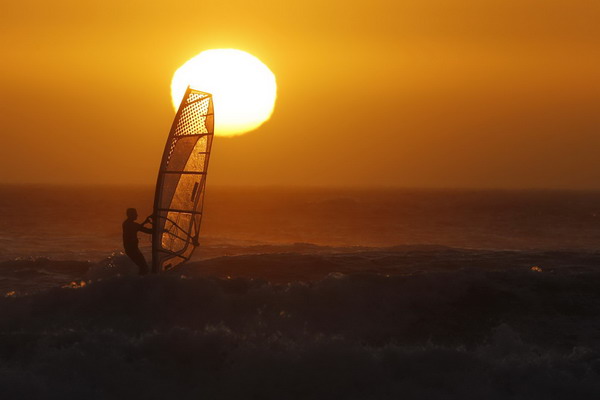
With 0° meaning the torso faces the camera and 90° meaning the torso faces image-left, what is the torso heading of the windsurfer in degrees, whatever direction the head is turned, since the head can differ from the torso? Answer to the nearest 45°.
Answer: approximately 270°
